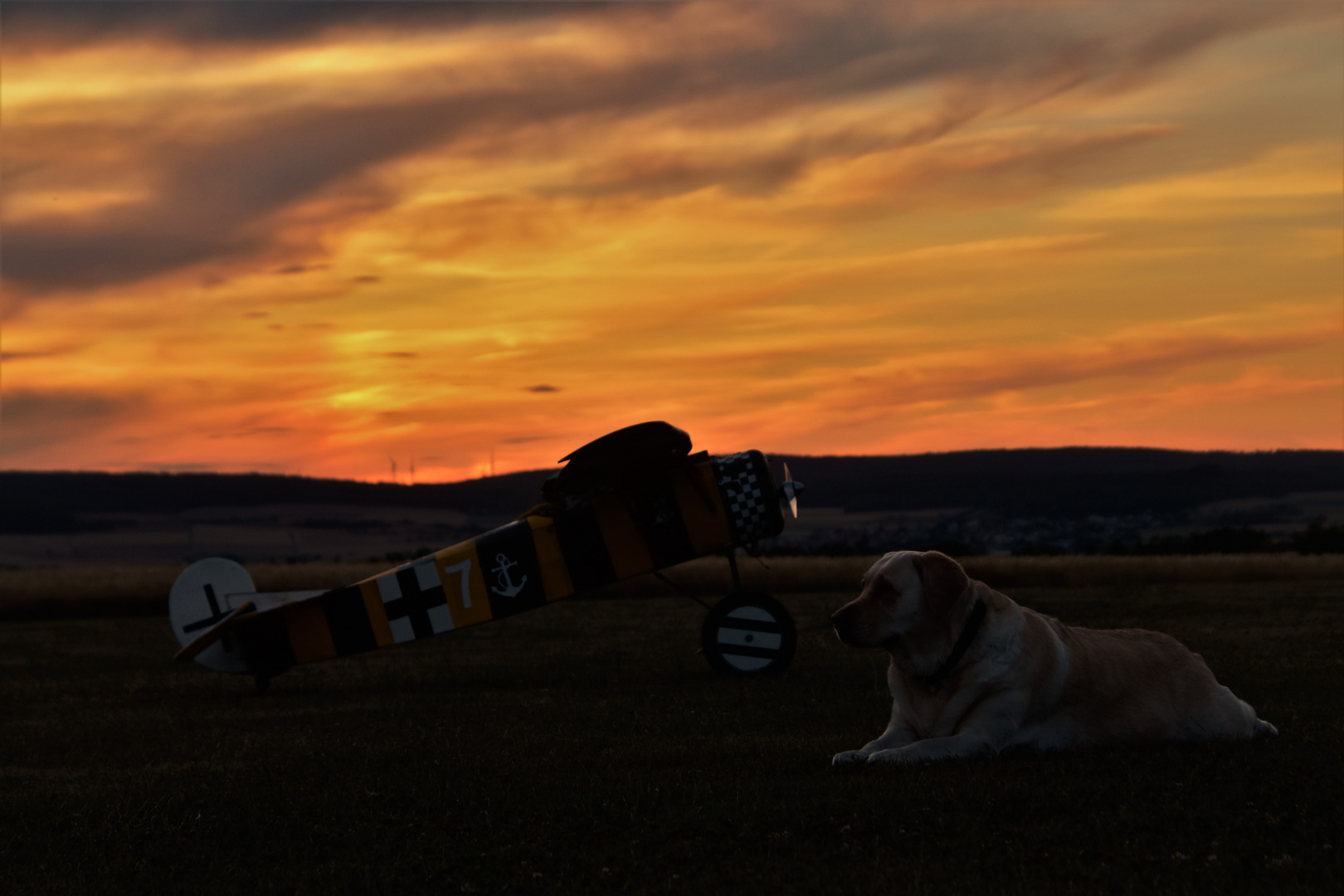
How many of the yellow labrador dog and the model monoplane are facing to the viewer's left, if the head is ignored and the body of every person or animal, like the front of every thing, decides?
1

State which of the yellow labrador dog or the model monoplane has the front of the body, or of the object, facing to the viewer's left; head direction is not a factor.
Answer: the yellow labrador dog

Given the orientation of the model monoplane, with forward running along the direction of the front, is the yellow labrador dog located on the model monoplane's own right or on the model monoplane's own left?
on the model monoplane's own right

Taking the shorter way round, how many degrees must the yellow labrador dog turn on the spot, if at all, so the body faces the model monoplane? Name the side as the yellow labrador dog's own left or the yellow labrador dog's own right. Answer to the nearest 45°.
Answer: approximately 45° to the yellow labrador dog's own right

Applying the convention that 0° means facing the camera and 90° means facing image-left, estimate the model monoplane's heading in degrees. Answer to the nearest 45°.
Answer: approximately 270°

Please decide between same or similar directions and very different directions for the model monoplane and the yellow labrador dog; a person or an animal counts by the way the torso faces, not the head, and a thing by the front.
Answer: very different directions

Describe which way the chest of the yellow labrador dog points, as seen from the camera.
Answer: to the viewer's left
